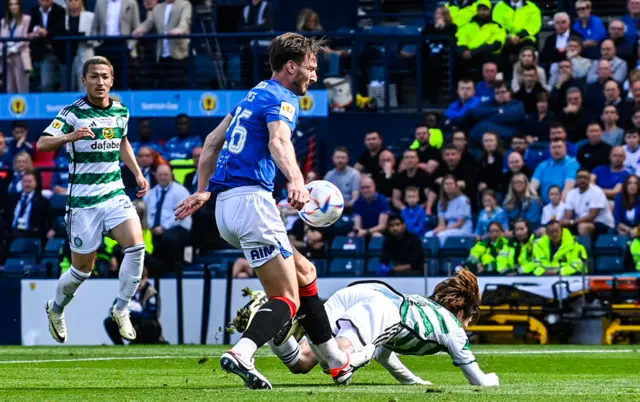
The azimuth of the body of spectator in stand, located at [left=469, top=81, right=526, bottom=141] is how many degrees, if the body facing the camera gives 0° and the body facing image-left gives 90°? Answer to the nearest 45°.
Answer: approximately 45°

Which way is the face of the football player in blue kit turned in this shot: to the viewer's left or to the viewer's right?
to the viewer's right

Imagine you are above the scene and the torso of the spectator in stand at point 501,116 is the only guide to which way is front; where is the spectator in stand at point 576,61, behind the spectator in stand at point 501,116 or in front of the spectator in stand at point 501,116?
behind

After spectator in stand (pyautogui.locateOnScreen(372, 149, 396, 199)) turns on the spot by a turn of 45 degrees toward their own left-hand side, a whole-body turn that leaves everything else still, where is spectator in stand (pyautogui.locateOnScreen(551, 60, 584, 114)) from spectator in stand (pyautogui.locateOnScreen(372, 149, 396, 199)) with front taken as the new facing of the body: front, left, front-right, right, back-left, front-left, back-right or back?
front-left

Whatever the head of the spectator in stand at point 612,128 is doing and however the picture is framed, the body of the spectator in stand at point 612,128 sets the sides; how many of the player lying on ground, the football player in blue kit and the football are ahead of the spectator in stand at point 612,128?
3

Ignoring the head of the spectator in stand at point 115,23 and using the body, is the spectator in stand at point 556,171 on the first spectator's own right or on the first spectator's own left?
on the first spectator's own left
